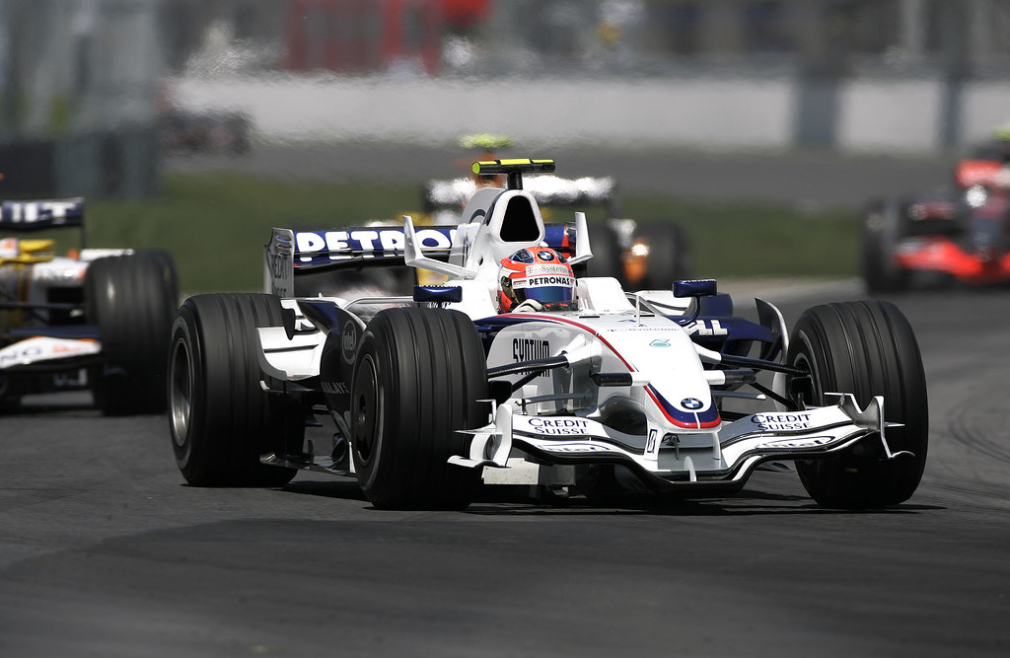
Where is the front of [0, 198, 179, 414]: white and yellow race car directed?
toward the camera

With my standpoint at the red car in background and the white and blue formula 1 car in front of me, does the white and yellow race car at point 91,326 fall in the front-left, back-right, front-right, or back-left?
front-right

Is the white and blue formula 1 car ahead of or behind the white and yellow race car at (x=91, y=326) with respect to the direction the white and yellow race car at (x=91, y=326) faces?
ahead

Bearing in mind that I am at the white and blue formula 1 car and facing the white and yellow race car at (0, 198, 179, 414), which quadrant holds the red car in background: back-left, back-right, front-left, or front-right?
front-right

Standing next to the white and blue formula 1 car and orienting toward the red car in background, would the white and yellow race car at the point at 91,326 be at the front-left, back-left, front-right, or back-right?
front-left

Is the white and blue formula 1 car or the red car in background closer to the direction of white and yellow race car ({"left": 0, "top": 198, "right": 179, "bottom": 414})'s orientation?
the white and blue formula 1 car

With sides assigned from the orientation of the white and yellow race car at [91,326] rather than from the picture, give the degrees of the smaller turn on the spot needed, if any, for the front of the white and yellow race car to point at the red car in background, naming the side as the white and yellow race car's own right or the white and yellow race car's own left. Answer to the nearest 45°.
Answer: approximately 135° to the white and yellow race car's own left
